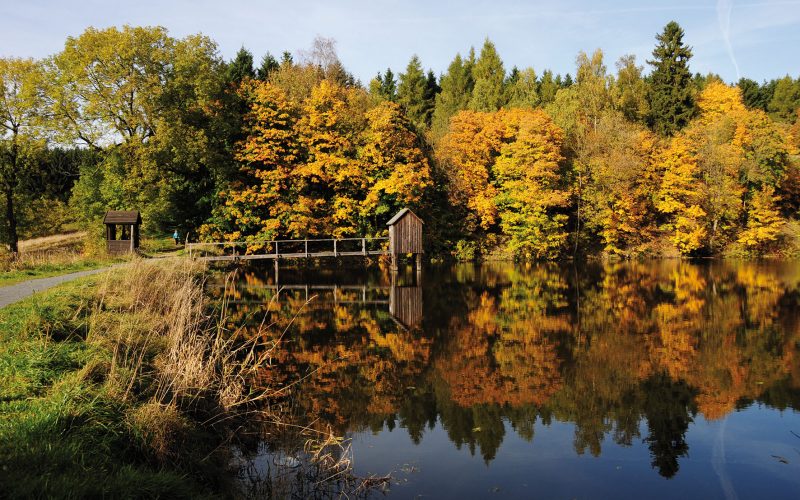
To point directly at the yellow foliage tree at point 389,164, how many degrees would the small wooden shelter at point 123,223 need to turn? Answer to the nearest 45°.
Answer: approximately 90° to its left

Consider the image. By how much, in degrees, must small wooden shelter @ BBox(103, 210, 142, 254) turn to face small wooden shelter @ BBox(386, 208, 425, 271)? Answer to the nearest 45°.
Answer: approximately 90° to its left

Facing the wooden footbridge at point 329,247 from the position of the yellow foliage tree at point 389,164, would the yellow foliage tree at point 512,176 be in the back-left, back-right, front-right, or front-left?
back-left

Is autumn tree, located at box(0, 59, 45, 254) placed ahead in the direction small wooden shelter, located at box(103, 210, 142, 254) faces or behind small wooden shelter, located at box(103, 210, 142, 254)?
behind

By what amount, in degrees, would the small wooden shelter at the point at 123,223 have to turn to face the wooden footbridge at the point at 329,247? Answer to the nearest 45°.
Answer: approximately 90° to its left

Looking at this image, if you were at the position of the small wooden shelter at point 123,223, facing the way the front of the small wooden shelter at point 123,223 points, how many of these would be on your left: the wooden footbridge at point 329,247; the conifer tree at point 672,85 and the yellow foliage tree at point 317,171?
3

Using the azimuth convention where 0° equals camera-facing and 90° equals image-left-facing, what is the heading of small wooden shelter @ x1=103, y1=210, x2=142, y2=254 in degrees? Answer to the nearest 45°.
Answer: approximately 0°

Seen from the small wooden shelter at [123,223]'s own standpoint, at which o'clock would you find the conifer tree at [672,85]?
The conifer tree is roughly at 9 o'clock from the small wooden shelter.

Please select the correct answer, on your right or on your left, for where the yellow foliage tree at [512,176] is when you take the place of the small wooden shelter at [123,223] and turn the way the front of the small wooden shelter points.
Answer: on your left
